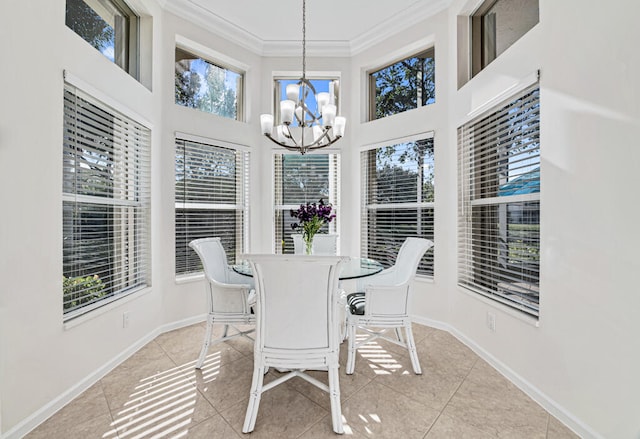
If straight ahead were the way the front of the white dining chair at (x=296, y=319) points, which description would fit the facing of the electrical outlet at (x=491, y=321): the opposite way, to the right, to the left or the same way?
to the left

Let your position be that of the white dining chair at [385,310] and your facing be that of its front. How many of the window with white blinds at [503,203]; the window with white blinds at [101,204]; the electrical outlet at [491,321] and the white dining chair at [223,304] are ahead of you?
2

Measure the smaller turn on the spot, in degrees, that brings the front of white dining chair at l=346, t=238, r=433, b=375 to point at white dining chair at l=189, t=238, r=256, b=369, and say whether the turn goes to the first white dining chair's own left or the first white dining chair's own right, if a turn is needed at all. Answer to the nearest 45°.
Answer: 0° — it already faces it

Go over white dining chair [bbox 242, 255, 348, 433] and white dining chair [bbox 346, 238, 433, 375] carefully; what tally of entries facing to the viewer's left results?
1

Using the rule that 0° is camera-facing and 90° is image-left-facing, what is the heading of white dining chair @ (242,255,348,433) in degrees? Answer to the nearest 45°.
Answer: approximately 180°

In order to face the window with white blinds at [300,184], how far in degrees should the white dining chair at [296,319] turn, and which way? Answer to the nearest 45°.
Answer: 0° — it already faces it

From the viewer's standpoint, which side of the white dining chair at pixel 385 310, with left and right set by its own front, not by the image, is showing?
left

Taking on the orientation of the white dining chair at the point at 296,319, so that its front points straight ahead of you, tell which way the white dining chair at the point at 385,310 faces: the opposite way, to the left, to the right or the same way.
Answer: to the left

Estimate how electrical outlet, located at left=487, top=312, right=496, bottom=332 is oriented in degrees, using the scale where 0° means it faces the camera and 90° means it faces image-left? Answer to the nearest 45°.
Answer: approximately 45°

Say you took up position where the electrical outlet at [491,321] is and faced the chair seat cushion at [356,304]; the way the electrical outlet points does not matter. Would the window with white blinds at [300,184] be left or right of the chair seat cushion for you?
right
